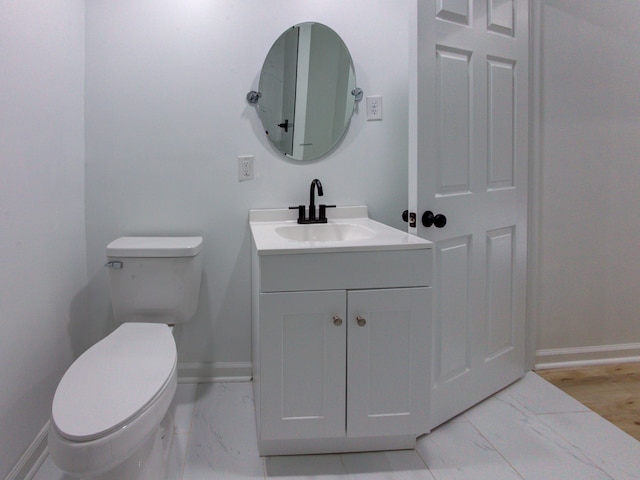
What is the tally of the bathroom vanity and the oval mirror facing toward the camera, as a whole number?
2

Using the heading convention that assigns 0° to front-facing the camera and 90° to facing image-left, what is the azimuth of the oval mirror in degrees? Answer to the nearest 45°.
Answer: approximately 0°

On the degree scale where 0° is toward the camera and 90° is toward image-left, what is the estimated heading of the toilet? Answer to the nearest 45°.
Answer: approximately 45°

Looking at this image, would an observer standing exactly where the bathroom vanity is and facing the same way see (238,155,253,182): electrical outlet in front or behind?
behind
